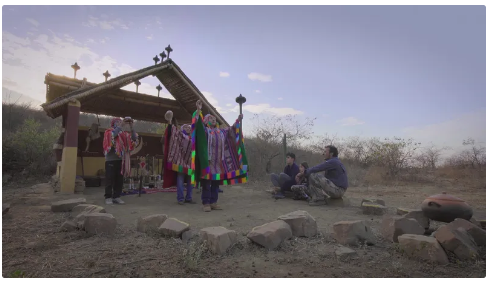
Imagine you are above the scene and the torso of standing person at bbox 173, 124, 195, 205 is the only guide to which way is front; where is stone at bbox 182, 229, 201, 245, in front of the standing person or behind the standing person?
in front

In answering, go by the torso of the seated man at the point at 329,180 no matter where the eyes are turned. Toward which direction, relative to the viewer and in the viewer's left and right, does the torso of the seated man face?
facing to the left of the viewer

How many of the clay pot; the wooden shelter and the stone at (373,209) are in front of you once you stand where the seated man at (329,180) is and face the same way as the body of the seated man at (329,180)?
1

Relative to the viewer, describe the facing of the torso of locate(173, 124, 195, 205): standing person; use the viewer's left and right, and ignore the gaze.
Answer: facing the viewer and to the right of the viewer

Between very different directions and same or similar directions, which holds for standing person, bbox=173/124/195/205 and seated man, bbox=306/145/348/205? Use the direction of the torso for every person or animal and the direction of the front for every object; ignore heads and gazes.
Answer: very different directions

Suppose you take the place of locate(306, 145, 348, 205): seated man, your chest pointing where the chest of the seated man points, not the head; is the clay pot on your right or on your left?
on your left

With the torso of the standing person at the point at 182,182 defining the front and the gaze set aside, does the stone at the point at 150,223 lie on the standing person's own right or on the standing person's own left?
on the standing person's own right

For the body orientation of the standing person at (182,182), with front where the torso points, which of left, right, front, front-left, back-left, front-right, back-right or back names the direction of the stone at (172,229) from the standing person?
front-right

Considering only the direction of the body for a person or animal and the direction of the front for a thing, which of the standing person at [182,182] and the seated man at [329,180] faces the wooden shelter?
the seated man

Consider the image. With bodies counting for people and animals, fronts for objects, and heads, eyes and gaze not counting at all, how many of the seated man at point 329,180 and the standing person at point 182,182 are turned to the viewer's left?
1

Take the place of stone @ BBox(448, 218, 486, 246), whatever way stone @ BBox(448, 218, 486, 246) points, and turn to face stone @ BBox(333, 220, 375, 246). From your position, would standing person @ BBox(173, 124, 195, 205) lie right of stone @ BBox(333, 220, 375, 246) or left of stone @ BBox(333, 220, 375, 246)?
right

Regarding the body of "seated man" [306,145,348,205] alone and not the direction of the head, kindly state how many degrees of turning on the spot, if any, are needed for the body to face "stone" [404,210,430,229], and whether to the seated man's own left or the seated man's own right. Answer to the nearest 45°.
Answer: approximately 135° to the seated man's own left

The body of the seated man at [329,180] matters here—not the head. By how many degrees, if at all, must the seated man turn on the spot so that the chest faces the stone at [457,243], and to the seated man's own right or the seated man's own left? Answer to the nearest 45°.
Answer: approximately 90° to the seated man's own left

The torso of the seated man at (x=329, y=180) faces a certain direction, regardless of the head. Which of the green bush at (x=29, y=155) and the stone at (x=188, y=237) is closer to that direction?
the green bush

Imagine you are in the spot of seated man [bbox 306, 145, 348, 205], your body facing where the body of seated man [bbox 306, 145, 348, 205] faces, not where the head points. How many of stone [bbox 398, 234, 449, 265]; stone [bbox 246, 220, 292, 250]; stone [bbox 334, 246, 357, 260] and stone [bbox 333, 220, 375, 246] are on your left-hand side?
4
